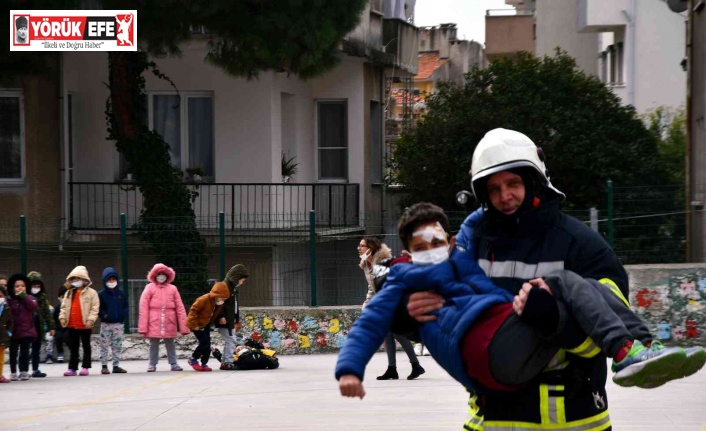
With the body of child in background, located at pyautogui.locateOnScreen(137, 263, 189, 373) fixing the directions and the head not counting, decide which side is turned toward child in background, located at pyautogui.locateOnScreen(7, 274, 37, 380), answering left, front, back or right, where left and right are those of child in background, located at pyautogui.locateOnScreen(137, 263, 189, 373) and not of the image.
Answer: right

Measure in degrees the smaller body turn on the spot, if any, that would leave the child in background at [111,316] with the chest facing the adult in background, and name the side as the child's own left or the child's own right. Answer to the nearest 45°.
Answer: approximately 45° to the child's own left

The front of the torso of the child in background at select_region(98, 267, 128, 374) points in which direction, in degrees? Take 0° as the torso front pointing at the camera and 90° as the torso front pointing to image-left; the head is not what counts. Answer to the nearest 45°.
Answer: approximately 0°
